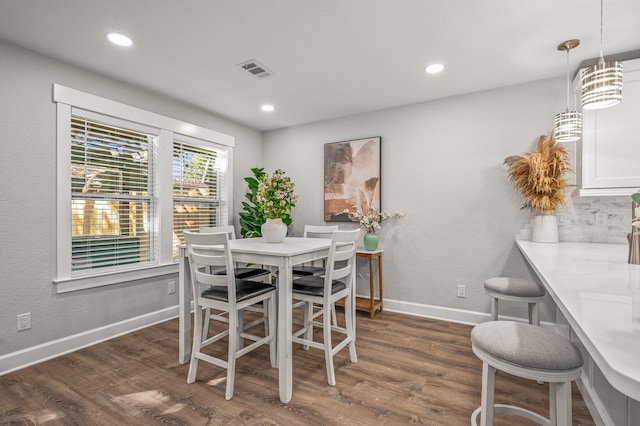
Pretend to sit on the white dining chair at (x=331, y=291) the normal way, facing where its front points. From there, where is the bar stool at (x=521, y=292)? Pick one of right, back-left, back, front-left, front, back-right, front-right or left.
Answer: back-right

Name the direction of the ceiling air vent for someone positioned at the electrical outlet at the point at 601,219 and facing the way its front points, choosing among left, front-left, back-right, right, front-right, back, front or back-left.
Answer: front-right

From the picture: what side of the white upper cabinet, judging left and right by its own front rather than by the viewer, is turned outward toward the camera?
front

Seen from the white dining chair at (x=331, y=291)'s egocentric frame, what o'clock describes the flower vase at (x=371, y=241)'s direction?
The flower vase is roughly at 2 o'clock from the white dining chair.

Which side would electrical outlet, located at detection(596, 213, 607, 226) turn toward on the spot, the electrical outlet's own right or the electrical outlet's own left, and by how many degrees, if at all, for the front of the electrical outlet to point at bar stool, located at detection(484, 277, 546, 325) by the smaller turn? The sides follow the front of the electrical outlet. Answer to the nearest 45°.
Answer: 0° — it already faces it

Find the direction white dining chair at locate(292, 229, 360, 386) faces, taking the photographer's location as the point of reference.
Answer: facing away from the viewer and to the left of the viewer

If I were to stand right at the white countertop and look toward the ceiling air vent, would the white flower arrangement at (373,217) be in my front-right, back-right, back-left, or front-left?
front-right

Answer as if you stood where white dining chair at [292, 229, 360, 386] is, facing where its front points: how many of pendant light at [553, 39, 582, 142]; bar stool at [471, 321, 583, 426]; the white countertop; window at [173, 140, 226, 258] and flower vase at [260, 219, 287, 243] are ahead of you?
2

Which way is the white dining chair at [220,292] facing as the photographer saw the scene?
facing away from the viewer and to the right of the viewer

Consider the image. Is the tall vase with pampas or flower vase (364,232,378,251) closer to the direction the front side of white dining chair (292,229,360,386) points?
the flower vase

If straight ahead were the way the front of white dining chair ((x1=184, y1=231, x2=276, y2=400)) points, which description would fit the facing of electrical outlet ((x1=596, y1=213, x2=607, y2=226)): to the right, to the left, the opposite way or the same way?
the opposite way

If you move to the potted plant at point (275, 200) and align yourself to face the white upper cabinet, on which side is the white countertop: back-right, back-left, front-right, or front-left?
front-right

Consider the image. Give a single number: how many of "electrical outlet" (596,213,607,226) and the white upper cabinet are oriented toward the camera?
2
